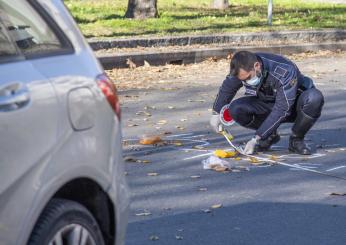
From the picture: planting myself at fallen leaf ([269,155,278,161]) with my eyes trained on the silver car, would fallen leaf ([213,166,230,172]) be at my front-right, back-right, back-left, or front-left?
front-right

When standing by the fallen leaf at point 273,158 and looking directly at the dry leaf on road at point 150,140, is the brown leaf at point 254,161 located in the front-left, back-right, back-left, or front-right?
front-left

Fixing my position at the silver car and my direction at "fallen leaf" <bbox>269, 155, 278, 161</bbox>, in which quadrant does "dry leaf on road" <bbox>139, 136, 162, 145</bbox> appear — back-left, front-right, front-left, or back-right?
front-left

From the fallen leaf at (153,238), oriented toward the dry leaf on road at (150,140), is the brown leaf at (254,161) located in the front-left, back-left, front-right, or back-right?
front-right

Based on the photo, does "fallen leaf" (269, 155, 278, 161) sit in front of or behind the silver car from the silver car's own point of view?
behind

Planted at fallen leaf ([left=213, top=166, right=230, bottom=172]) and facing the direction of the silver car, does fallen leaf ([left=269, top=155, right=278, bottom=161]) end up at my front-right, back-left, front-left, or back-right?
back-left
